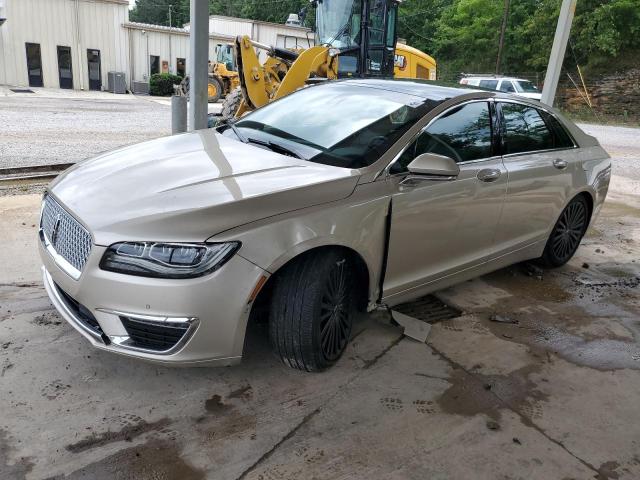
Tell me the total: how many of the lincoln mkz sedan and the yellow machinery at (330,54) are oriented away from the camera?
0

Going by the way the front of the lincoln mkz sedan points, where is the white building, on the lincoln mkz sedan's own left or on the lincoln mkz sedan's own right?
on the lincoln mkz sedan's own right

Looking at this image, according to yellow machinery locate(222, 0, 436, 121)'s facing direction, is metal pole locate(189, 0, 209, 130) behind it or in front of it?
in front

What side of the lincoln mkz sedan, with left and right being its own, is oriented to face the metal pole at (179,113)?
right

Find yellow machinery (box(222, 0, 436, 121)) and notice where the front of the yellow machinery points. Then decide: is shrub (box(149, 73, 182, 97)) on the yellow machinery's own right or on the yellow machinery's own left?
on the yellow machinery's own right

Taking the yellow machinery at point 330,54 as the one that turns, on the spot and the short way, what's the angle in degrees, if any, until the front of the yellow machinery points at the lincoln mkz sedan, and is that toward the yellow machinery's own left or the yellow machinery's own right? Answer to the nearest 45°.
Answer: approximately 45° to the yellow machinery's own left

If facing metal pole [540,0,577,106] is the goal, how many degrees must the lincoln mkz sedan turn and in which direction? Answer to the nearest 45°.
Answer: approximately 180°

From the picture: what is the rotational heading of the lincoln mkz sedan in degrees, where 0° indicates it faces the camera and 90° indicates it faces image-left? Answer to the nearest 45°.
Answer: approximately 45°

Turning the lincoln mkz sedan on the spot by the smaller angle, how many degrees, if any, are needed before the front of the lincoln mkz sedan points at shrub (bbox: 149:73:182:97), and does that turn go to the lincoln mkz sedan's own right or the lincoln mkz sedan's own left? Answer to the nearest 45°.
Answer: approximately 135° to the lincoln mkz sedan's own right
